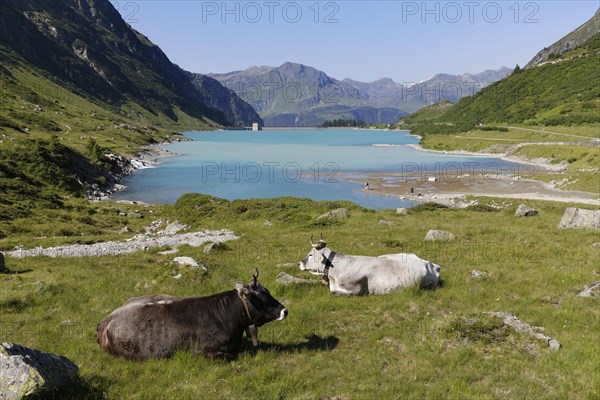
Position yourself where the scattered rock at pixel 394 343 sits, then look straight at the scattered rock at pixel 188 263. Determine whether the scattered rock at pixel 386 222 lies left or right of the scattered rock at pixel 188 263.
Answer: right

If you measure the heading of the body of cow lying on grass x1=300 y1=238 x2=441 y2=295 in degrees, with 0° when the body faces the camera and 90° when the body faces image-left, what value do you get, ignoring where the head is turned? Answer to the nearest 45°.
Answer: approximately 90°

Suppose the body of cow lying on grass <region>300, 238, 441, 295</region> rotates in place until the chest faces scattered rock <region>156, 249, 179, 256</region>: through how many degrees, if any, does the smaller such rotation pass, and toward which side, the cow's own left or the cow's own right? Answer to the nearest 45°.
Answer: approximately 45° to the cow's own right

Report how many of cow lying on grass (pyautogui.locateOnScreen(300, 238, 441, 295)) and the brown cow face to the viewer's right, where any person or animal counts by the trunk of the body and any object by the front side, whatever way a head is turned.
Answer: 1

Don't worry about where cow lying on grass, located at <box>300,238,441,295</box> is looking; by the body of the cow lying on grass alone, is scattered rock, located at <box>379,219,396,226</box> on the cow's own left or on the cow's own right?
on the cow's own right

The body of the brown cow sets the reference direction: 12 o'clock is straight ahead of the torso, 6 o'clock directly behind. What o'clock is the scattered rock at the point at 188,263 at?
The scattered rock is roughly at 9 o'clock from the brown cow.

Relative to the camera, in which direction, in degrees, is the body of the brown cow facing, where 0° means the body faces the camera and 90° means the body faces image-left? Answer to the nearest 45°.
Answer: approximately 270°

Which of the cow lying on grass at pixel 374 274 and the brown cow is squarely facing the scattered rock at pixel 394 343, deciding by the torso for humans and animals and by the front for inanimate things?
the brown cow

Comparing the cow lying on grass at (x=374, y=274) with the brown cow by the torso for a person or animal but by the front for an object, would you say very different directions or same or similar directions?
very different directions

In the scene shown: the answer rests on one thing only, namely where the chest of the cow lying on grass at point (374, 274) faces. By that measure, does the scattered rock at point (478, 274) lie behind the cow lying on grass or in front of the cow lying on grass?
behind

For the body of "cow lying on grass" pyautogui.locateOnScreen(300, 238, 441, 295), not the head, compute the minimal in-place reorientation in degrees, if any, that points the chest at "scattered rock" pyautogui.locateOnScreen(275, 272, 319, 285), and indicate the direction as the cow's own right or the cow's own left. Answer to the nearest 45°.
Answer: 0° — it already faces it

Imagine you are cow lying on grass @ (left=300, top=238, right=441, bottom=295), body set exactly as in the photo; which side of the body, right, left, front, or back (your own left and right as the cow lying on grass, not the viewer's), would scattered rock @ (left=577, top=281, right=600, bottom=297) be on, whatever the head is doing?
back
